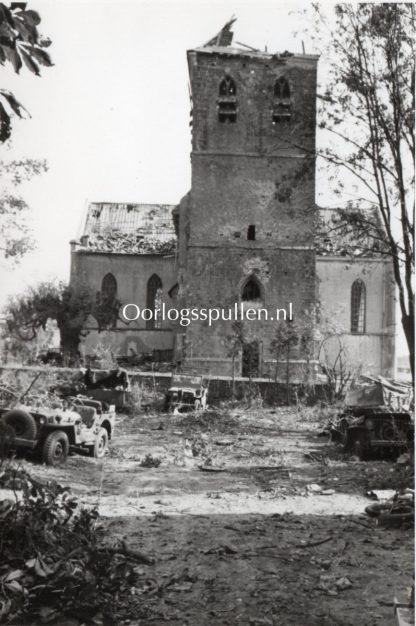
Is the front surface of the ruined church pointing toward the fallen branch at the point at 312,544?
yes

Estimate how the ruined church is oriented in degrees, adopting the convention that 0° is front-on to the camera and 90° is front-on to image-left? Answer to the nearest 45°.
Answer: approximately 0°
